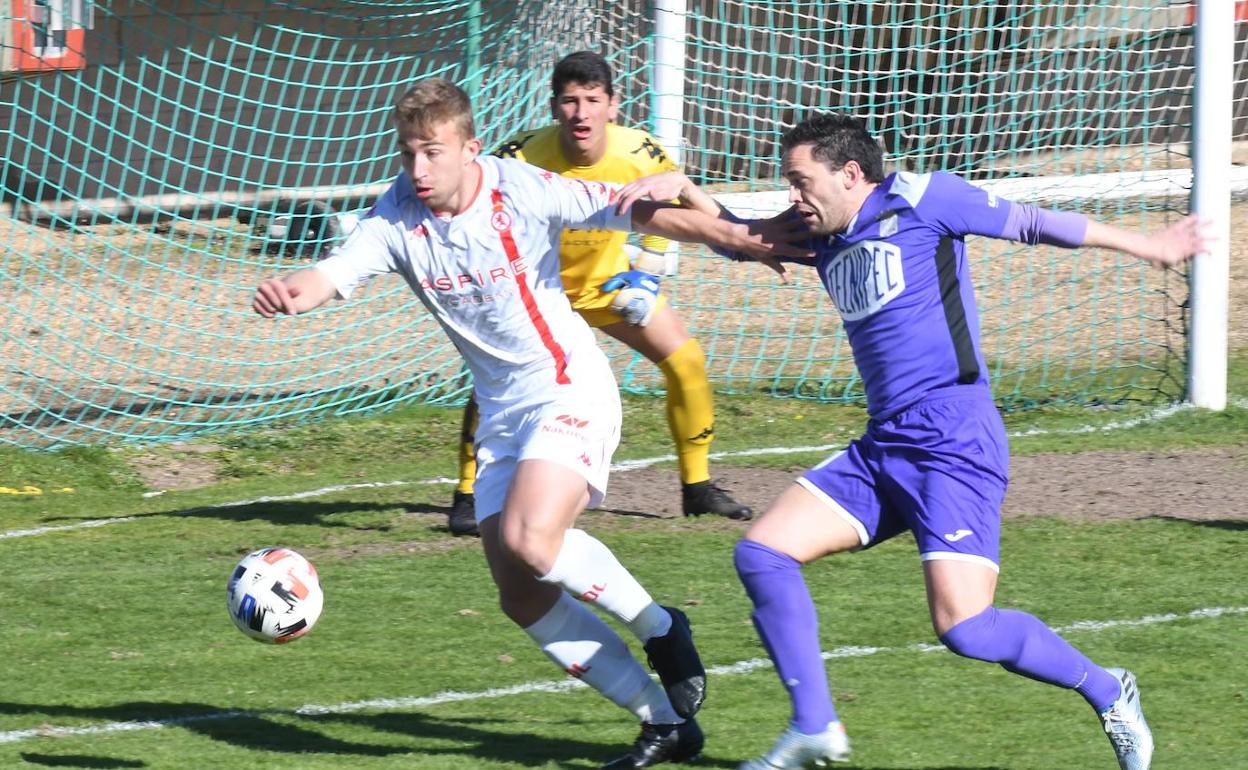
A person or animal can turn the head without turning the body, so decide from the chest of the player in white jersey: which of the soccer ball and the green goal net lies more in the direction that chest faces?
the soccer ball

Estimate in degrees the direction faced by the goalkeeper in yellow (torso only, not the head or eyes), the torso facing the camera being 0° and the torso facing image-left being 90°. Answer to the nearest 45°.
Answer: approximately 0°

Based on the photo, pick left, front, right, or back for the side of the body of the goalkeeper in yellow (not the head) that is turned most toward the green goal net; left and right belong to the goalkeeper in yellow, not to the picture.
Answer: back

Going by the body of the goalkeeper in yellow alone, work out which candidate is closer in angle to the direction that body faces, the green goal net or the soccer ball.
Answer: the soccer ball

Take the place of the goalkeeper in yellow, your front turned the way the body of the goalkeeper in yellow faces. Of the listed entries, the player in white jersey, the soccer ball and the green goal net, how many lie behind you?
1

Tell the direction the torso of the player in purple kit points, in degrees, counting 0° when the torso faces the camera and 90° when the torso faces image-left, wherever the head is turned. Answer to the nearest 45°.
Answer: approximately 45°

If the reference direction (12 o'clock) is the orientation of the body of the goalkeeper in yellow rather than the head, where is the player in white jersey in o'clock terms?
The player in white jersey is roughly at 12 o'clock from the goalkeeper in yellow.

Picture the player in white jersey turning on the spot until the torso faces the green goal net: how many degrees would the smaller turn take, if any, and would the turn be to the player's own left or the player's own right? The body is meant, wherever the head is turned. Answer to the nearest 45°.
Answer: approximately 135° to the player's own right
